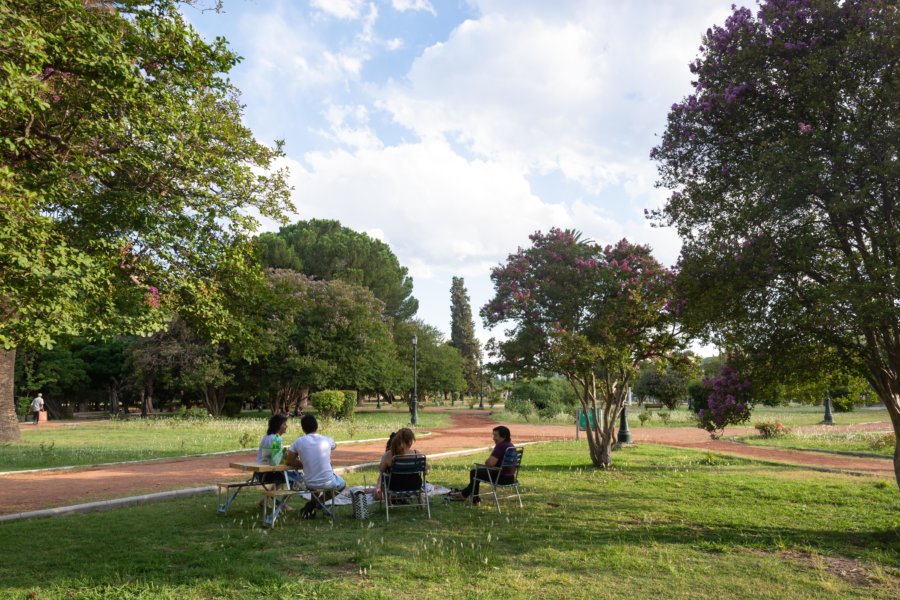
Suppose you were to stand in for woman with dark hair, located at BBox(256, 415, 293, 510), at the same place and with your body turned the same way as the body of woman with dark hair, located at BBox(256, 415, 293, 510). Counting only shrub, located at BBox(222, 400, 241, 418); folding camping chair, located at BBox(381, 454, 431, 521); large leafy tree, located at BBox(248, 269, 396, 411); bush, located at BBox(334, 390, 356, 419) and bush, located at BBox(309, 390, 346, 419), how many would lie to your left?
4

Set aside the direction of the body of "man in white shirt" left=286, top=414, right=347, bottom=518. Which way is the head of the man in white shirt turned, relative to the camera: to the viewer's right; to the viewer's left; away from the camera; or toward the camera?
away from the camera

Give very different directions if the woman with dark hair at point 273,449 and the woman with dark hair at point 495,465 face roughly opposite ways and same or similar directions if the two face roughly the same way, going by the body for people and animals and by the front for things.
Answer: very different directions

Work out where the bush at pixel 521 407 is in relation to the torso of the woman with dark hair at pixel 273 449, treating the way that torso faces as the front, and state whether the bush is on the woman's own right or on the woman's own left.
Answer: on the woman's own left

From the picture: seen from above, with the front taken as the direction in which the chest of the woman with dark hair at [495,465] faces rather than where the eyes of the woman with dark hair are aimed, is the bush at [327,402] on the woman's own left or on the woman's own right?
on the woman's own right

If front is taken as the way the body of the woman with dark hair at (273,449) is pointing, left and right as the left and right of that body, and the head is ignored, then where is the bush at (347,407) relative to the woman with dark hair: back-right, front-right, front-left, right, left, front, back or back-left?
left

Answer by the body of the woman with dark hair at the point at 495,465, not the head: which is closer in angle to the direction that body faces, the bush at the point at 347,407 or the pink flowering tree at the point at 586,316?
the bush

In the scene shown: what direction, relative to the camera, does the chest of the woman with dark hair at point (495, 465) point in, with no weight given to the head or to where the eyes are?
to the viewer's left

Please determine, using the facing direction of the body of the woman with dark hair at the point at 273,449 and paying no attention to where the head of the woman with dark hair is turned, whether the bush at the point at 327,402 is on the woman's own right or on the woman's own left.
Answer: on the woman's own left

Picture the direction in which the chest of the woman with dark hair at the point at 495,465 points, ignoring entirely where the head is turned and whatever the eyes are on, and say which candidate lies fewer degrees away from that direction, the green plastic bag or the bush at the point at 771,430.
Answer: the green plastic bag

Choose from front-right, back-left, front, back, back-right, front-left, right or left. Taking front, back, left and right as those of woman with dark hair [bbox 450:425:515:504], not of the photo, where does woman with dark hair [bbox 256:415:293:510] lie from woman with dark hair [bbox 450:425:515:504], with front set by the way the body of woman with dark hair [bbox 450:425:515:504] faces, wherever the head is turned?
front
